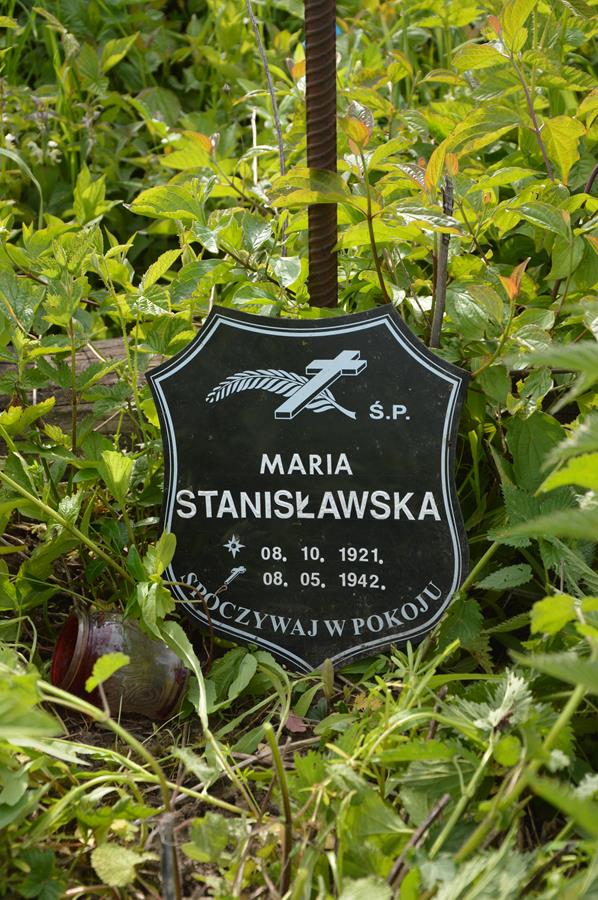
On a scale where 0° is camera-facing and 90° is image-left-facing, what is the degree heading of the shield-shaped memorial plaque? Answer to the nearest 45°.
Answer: approximately 0°
